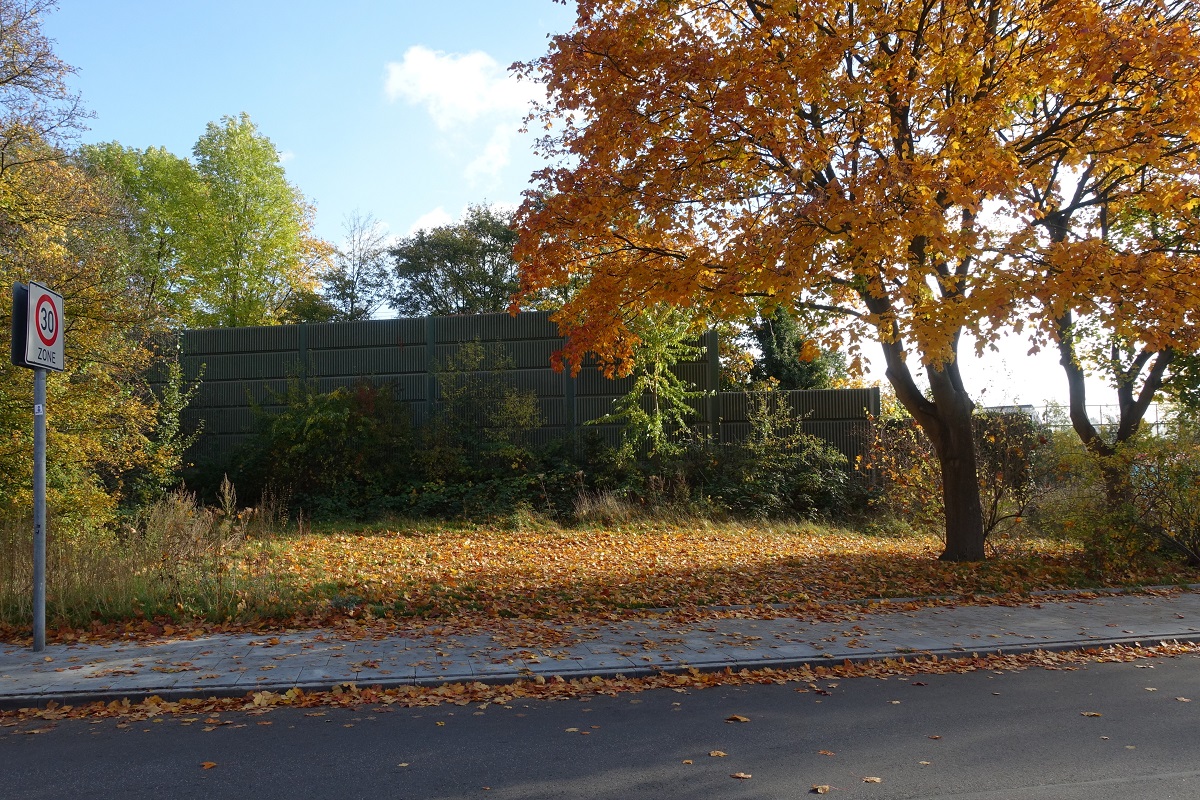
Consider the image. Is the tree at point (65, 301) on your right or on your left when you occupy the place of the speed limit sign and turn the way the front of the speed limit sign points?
on your left

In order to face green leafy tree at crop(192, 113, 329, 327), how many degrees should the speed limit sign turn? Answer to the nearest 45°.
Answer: approximately 135° to its left

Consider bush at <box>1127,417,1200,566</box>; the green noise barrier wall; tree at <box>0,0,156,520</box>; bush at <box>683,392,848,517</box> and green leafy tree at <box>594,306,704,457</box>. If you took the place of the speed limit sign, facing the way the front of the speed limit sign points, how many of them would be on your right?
0

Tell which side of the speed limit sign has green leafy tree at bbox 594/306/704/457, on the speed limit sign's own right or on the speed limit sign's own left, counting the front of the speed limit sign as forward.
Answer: on the speed limit sign's own left

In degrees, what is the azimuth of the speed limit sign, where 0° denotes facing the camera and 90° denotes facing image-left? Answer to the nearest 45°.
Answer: approximately 315°

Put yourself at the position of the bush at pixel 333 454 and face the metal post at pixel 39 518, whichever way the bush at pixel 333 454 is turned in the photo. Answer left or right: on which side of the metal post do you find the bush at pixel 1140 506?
left

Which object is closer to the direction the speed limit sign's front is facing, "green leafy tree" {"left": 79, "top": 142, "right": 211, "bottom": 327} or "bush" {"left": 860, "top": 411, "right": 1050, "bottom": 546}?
the bush

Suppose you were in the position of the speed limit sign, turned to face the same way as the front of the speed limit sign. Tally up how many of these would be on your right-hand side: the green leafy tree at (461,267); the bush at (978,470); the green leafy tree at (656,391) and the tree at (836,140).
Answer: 0

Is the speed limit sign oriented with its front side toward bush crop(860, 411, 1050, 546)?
no

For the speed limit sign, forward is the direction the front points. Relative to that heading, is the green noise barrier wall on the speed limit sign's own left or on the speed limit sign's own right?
on the speed limit sign's own left

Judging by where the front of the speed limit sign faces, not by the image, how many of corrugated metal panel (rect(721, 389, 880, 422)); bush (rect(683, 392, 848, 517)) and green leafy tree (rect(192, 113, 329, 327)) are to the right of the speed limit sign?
0

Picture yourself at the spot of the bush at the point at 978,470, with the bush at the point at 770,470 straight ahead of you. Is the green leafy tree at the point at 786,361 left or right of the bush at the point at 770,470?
right

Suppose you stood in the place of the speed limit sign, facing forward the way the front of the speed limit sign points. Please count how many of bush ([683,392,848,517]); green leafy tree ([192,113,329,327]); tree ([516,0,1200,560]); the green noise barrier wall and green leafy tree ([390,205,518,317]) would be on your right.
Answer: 0

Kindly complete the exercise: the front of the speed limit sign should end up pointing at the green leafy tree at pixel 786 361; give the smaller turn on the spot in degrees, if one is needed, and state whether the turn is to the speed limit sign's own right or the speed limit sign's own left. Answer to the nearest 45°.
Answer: approximately 90° to the speed limit sign's own left
